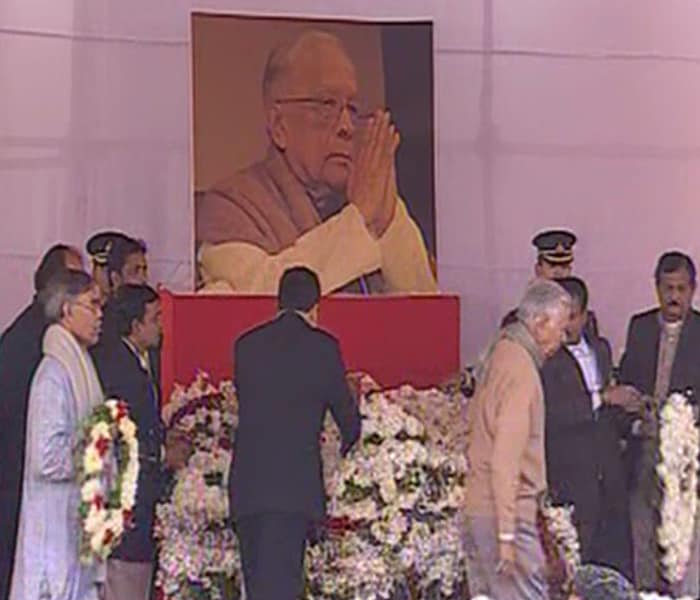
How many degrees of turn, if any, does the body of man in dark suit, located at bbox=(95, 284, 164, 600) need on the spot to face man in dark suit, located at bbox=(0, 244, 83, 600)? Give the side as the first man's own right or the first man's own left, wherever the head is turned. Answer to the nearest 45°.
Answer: approximately 135° to the first man's own right

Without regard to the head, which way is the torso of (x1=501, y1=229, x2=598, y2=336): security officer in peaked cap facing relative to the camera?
toward the camera

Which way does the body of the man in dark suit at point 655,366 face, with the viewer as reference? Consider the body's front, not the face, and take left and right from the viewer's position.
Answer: facing the viewer

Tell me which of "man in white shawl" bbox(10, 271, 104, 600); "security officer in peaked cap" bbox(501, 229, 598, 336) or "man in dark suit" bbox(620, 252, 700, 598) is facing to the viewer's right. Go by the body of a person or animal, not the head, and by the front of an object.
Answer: the man in white shawl

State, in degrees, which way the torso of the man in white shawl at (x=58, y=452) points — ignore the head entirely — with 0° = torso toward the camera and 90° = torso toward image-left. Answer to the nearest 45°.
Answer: approximately 270°

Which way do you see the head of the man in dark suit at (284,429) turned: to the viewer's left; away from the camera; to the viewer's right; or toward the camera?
away from the camera
